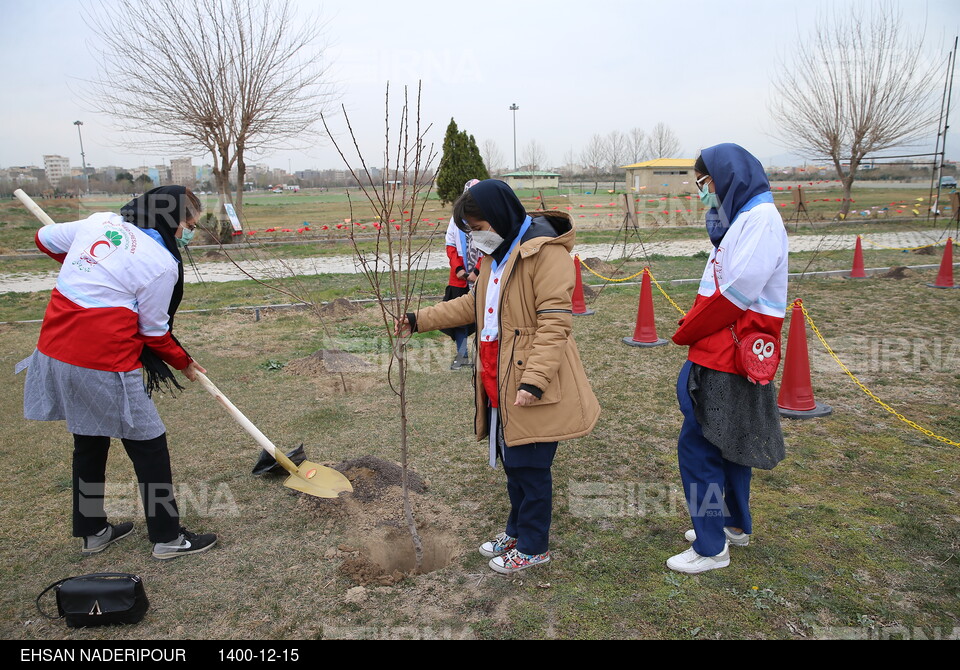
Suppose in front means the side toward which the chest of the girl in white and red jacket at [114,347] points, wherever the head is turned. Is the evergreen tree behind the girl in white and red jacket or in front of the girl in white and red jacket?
in front

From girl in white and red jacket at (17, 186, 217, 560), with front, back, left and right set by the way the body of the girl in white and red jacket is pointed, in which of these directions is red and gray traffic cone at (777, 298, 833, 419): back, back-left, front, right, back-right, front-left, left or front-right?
front-right

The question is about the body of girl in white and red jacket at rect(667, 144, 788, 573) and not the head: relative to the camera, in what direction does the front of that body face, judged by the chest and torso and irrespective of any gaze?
to the viewer's left

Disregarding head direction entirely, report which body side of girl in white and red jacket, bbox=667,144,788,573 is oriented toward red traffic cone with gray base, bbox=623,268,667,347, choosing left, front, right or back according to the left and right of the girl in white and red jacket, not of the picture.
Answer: right

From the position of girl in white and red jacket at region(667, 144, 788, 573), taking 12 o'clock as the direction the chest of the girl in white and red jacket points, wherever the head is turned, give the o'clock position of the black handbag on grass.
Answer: The black handbag on grass is roughly at 11 o'clock from the girl in white and red jacket.

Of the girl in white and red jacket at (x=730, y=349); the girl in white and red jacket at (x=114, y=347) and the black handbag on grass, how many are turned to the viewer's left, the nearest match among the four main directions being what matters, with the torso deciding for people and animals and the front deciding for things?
1

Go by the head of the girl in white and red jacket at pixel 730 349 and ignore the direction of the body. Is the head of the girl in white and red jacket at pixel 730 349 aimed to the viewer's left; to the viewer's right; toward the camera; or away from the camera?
to the viewer's left

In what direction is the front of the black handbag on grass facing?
toward the camera

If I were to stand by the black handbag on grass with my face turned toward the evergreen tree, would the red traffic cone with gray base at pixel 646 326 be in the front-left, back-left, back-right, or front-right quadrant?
front-right

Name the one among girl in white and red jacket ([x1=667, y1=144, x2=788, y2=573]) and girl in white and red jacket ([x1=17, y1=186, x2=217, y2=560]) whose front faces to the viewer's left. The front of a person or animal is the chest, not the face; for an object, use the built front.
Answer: girl in white and red jacket ([x1=667, y1=144, x2=788, y2=573])

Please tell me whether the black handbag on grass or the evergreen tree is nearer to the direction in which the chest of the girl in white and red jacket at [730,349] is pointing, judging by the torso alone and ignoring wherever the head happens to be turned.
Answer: the black handbag on grass

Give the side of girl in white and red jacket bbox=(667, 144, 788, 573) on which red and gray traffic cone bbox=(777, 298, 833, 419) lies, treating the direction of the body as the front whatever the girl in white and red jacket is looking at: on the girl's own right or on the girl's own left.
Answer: on the girl's own right

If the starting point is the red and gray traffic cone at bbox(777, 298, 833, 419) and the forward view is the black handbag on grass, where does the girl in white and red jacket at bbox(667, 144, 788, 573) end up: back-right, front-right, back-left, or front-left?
front-left

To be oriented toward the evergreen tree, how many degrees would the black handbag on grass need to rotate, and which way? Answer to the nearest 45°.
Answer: approximately 135° to its left

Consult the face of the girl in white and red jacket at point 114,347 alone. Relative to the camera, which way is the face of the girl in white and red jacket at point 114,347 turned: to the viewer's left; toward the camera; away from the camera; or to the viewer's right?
to the viewer's right

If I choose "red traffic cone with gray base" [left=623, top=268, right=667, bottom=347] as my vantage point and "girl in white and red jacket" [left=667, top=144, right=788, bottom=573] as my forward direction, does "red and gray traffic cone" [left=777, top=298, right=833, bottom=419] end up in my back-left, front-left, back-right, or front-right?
front-left

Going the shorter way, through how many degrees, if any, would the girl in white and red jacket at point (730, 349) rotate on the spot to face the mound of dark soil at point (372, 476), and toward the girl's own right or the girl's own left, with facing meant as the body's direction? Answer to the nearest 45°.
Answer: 0° — they already face it
